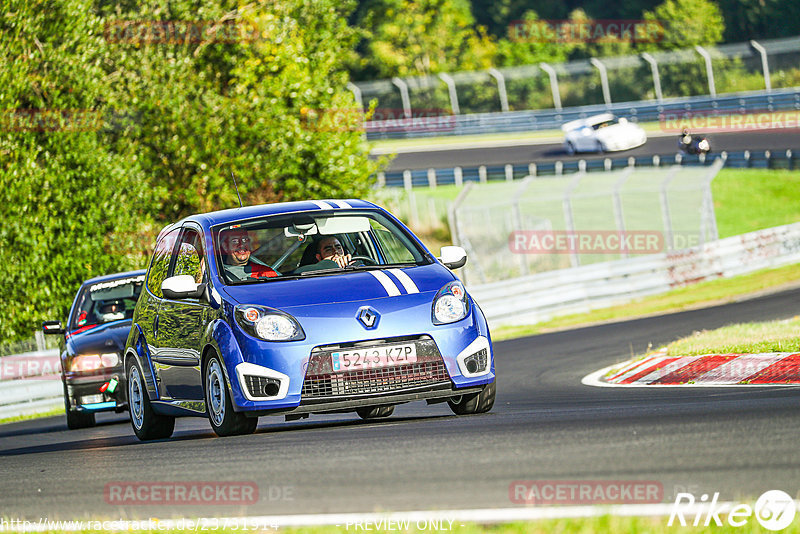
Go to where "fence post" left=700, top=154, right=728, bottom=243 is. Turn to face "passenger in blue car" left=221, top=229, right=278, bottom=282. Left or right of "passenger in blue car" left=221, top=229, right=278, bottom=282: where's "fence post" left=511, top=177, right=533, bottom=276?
right

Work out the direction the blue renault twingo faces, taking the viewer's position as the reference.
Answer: facing the viewer and to the right of the viewer

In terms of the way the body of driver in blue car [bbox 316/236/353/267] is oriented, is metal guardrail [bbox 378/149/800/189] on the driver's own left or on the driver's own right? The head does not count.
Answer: on the driver's own left

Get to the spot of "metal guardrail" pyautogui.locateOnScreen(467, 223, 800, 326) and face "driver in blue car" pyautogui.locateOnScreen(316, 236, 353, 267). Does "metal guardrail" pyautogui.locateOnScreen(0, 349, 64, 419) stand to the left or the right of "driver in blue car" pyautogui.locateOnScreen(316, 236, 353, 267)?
right

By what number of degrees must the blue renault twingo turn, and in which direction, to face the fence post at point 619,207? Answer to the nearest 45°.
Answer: approximately 135° to its left
